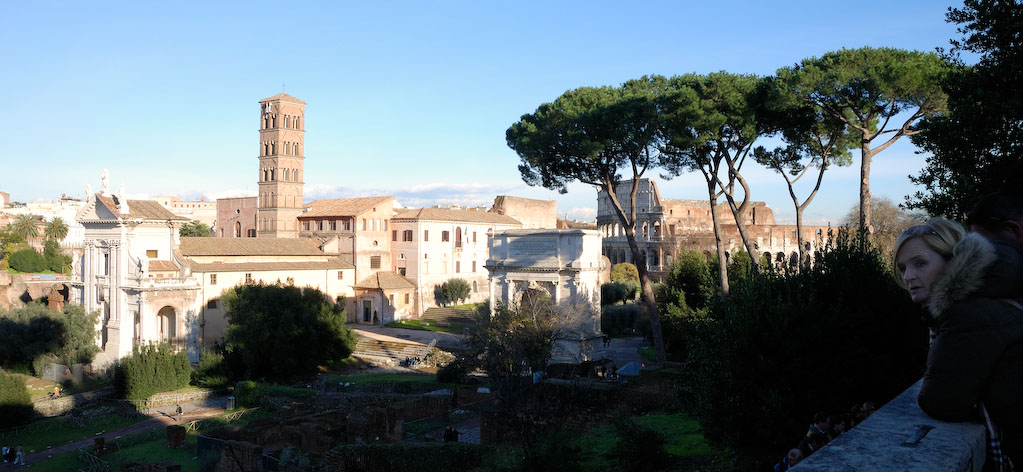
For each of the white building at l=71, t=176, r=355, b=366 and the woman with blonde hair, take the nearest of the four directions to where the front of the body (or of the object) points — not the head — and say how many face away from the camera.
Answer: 0

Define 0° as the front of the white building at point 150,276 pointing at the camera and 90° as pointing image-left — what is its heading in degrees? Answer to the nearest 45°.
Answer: approximately 45°

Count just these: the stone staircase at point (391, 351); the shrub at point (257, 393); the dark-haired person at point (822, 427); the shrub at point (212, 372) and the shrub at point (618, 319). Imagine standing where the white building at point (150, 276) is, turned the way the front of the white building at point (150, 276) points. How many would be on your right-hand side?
0

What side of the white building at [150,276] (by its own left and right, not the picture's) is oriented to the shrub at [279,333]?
left

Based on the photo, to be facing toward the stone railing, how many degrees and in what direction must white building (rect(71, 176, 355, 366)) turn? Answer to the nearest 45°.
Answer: approximately 45° to its left

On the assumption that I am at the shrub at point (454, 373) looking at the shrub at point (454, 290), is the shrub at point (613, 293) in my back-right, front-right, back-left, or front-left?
front-right

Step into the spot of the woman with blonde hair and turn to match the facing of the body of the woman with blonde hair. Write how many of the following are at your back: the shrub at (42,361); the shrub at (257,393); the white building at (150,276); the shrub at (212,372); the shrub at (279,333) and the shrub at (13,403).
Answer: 0

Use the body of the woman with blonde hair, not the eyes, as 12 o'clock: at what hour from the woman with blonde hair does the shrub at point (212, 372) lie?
The shrub is roughly at 1 o'clock from the woman with blonde hair.

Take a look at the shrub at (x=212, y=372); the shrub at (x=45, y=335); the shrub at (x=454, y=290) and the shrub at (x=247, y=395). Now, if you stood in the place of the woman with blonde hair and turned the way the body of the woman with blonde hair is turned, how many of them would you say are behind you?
0

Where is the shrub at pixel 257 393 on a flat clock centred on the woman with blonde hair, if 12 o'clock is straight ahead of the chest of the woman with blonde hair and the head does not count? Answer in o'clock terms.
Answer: The shrub is roughly at 1 o'clock from the woman with blonde hair.

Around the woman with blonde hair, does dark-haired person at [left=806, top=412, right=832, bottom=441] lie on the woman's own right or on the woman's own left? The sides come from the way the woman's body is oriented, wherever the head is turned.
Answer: on the woman's own right

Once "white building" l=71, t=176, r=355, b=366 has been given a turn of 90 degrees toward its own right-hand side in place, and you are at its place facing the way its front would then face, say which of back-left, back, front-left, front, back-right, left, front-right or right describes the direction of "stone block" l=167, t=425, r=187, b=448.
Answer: back-left

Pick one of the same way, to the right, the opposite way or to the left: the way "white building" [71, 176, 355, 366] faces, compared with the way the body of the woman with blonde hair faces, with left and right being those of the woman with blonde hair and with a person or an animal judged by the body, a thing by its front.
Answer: to the left

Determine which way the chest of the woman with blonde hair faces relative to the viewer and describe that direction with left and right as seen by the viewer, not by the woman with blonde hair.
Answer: facing to the left of the viewer

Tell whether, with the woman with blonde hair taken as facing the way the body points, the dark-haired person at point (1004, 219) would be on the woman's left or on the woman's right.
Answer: on the woman's right

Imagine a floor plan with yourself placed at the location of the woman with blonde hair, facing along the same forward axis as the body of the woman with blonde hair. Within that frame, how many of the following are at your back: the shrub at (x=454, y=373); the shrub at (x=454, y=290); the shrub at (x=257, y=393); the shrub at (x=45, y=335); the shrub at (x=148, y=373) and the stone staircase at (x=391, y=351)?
0

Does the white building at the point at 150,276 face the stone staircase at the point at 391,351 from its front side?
no
